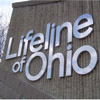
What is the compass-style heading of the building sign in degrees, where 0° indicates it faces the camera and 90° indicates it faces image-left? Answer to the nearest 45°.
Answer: approximately 45°
